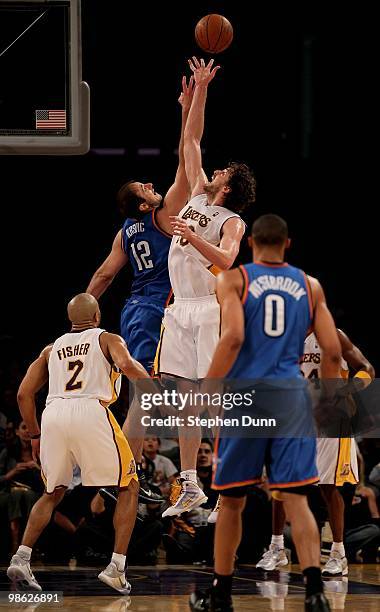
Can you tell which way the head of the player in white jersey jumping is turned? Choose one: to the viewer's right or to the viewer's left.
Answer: to the viewer's left

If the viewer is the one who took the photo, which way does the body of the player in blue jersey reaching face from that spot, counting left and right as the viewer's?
facing away from the viewer and to the right of the viewer

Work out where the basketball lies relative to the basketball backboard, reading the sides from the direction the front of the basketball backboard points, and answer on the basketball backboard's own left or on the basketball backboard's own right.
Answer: on the basketball backboard's own left

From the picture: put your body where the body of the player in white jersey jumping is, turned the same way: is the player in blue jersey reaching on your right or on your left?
on your right

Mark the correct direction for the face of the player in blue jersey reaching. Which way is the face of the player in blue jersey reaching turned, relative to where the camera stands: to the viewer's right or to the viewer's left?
to the viewer's right
